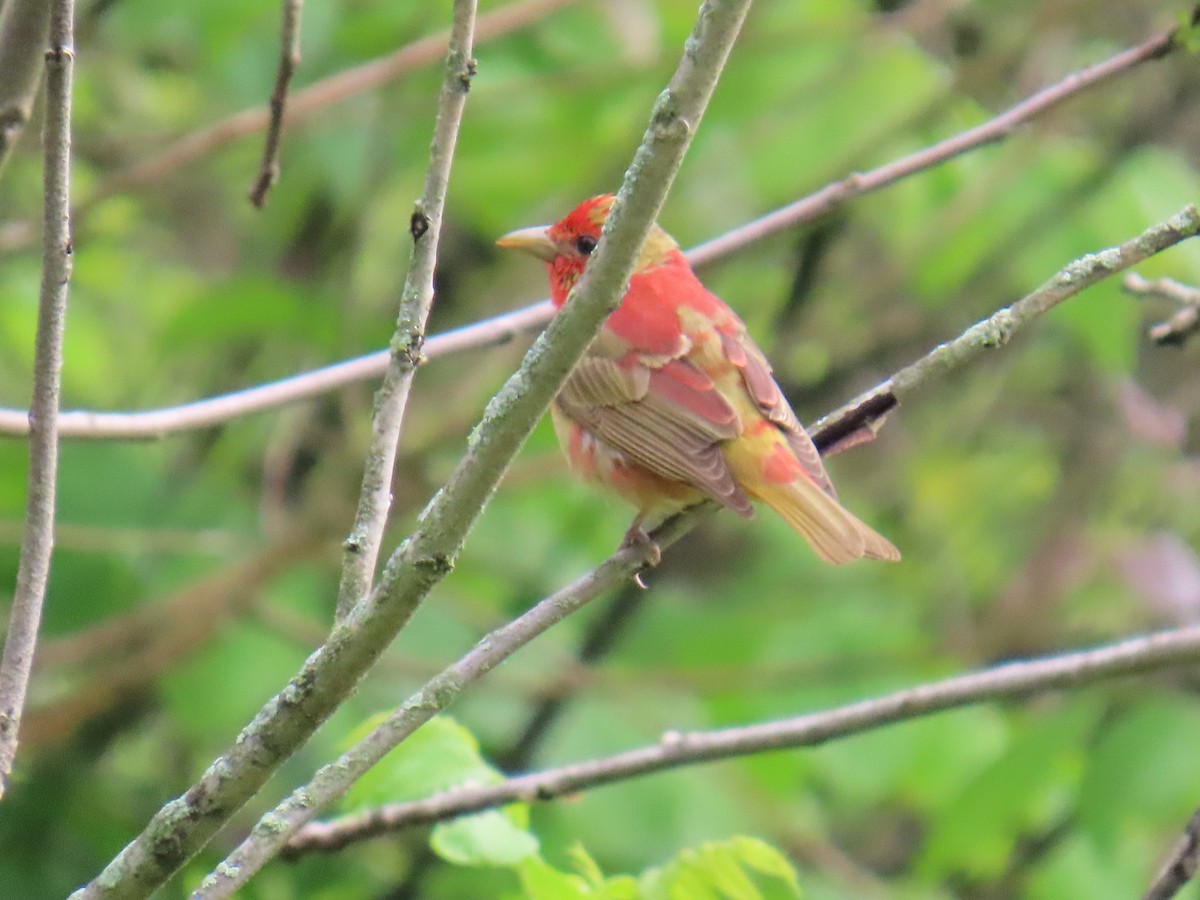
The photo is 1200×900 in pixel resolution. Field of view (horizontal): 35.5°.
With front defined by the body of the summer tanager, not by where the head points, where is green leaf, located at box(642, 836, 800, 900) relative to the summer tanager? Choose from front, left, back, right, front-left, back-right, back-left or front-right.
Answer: back-left

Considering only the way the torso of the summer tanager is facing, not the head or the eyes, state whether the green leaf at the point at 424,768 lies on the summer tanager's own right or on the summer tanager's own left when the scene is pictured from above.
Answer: on the summer tanager's own left

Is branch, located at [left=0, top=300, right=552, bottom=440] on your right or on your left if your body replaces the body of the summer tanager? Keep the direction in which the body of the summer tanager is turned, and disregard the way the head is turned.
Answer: on your left

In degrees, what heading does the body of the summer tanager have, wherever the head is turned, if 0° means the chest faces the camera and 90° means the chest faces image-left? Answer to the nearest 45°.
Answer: approximately 135°

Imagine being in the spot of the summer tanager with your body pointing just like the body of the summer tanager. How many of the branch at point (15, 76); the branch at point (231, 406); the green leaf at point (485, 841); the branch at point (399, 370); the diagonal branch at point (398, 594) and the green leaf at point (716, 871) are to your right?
0

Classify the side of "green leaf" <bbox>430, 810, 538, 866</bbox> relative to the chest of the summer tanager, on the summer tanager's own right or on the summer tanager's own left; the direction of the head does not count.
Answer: on the summer tanager's own left

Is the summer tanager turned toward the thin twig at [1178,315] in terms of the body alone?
no
